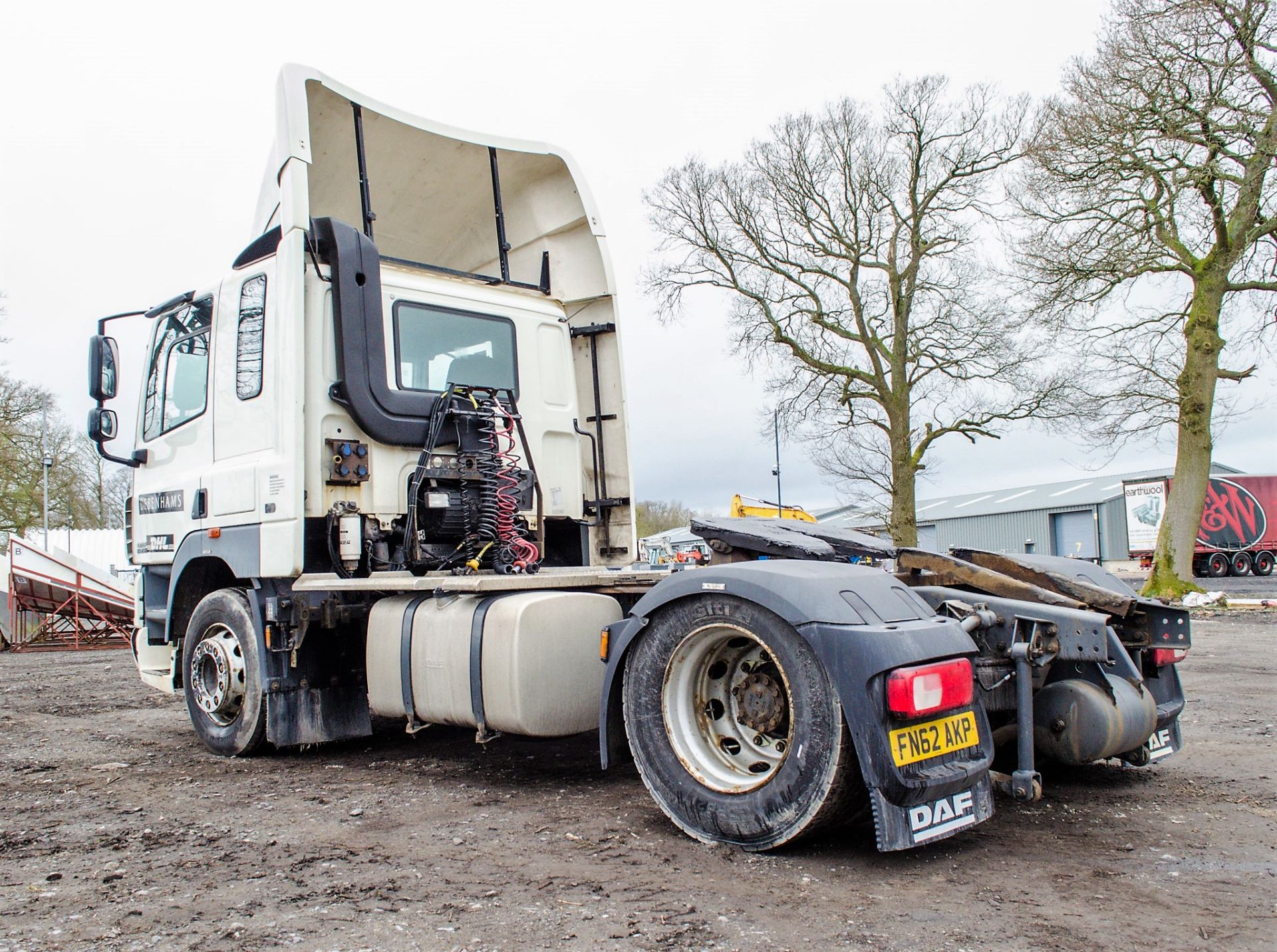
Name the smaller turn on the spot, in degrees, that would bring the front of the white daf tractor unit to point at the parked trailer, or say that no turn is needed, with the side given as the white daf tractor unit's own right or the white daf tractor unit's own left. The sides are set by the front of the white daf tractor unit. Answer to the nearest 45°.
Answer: approximately 90° to the white daf tractor unit's own right

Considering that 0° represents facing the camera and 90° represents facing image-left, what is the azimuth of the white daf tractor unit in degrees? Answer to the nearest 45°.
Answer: approximately 135°

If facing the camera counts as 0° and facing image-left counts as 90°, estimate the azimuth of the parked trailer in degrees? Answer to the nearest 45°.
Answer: approximately 225°

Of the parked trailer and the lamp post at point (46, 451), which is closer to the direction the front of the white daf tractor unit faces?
the lamp post

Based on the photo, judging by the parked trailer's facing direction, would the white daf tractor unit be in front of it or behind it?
behind

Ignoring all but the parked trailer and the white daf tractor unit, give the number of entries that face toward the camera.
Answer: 0

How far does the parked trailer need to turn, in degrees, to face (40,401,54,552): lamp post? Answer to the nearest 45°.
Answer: approximately 180°
